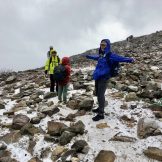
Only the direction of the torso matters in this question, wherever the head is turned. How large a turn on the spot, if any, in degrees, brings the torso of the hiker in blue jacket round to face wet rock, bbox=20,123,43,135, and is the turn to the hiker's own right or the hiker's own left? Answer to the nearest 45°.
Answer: approximately 45° to the hiker's own right

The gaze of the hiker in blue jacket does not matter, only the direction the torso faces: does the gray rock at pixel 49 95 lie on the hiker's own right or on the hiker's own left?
on the hiker's own right

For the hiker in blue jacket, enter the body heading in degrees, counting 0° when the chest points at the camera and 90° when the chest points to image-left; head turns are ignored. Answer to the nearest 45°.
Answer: approximately 45°

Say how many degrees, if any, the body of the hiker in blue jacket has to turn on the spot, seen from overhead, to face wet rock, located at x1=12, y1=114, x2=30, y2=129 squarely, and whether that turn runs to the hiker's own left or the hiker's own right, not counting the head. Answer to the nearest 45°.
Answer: approximately 45° to the hiker's own right
